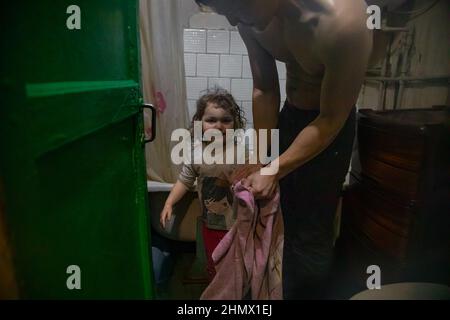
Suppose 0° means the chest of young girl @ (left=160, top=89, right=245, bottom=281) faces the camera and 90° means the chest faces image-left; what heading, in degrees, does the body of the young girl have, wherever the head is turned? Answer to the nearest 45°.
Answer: approximately 0°

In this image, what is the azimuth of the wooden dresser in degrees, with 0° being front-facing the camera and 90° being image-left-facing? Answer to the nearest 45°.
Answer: approximately 45°
